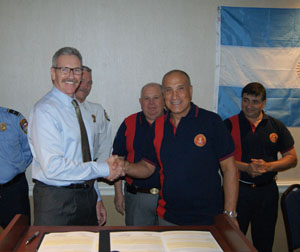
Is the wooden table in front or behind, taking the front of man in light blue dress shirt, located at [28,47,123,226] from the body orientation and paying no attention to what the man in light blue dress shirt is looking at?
in front

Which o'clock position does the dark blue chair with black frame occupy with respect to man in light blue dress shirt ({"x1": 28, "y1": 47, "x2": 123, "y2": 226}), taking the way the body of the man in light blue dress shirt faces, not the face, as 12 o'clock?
The dark blue chair with black frame is roughly at 11 o'clock from the man in light blue dress shirt.

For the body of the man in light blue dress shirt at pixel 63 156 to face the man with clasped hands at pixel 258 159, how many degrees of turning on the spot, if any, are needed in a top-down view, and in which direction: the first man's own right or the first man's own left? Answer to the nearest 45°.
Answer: approximately 45° to the first man's own left

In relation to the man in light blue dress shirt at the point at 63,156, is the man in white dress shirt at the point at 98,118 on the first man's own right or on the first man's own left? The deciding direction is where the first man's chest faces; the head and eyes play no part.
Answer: on the first man's own left

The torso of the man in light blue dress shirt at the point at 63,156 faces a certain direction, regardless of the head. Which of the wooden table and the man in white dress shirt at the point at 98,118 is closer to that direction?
the wooden table

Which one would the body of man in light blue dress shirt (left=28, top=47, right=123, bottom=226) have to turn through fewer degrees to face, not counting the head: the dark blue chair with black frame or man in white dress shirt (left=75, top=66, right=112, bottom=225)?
the dark blue chair with black frame

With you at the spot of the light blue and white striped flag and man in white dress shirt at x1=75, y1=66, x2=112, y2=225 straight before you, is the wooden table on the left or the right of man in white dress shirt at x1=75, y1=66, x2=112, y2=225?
left

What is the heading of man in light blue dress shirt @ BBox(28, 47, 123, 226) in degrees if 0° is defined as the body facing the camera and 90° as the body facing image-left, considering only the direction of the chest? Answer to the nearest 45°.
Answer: approximately 315°

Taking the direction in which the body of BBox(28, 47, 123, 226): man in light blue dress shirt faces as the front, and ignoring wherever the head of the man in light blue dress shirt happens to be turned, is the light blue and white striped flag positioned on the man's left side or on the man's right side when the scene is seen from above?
on the man's left side
